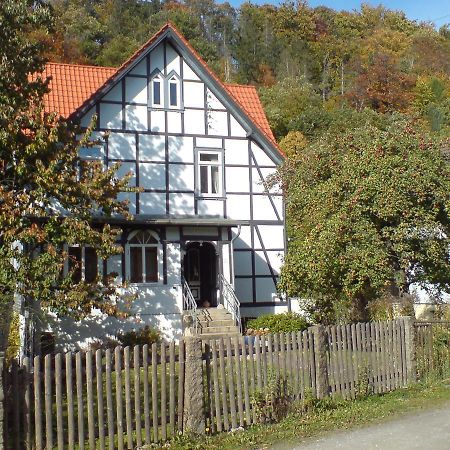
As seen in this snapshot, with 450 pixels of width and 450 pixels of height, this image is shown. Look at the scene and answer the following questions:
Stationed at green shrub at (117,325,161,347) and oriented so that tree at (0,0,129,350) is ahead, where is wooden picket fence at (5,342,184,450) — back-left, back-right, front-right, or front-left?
front-left

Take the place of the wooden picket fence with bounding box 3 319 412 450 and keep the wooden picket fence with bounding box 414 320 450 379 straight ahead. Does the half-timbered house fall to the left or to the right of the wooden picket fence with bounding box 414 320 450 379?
left

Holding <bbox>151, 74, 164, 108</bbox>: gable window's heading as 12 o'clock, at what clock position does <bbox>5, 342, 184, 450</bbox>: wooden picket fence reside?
The wooden picket fence is roughly at 12 o'clock from the gable window.

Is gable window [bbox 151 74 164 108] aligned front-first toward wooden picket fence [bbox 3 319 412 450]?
yes

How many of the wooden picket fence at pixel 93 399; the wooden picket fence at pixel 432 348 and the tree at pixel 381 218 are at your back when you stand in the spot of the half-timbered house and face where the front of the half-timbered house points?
0

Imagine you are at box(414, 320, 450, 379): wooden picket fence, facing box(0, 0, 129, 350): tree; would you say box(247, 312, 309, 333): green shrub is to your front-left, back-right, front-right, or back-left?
front-right

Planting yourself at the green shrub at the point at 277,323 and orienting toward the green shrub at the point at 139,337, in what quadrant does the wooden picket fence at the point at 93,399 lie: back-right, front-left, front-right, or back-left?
front-left

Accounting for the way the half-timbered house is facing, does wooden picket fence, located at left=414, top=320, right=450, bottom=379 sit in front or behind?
in front

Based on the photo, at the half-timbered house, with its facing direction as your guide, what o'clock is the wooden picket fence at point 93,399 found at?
The wooden picket fence is roughly at 12 o'clock from the half-timbered house.

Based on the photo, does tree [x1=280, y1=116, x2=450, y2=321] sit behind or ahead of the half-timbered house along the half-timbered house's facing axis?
ahead

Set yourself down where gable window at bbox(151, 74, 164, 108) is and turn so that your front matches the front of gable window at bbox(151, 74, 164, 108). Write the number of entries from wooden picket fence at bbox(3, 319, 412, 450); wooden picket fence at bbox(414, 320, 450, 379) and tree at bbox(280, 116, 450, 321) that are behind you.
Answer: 0

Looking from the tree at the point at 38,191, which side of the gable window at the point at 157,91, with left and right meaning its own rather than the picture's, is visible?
front

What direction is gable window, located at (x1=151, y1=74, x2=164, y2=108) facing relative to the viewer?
toward the camera

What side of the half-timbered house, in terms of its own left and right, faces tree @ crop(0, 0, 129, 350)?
front
